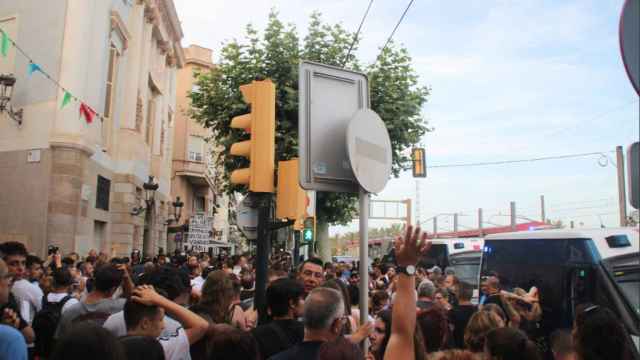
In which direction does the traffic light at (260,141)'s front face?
to the viewer's left

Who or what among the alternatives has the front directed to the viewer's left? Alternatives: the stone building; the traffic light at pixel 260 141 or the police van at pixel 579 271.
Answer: the traffic light

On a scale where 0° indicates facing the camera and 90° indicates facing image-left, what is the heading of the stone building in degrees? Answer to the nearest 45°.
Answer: approximately 315°

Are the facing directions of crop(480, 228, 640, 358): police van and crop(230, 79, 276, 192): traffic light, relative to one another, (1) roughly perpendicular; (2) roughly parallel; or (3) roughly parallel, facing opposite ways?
roughly perpendicular

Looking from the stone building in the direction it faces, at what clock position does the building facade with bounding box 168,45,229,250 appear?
The building facade is roughly at 8 o'clock from the stone building.

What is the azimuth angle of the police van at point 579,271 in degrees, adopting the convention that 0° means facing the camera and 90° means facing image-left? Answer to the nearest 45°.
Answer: approximately 315°

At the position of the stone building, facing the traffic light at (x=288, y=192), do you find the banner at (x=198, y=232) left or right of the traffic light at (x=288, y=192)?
left

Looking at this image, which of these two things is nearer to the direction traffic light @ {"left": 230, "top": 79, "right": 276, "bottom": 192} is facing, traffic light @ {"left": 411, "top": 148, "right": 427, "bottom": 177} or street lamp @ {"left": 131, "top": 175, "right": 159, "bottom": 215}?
the street lamp

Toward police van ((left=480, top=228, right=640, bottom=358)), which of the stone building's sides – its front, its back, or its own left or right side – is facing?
front

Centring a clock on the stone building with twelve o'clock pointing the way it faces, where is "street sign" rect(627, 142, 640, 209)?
The street sign is roughly at 1 o'clock from the stone building.

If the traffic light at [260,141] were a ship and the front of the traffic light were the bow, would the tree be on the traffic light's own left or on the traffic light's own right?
on the traffic light's own right
